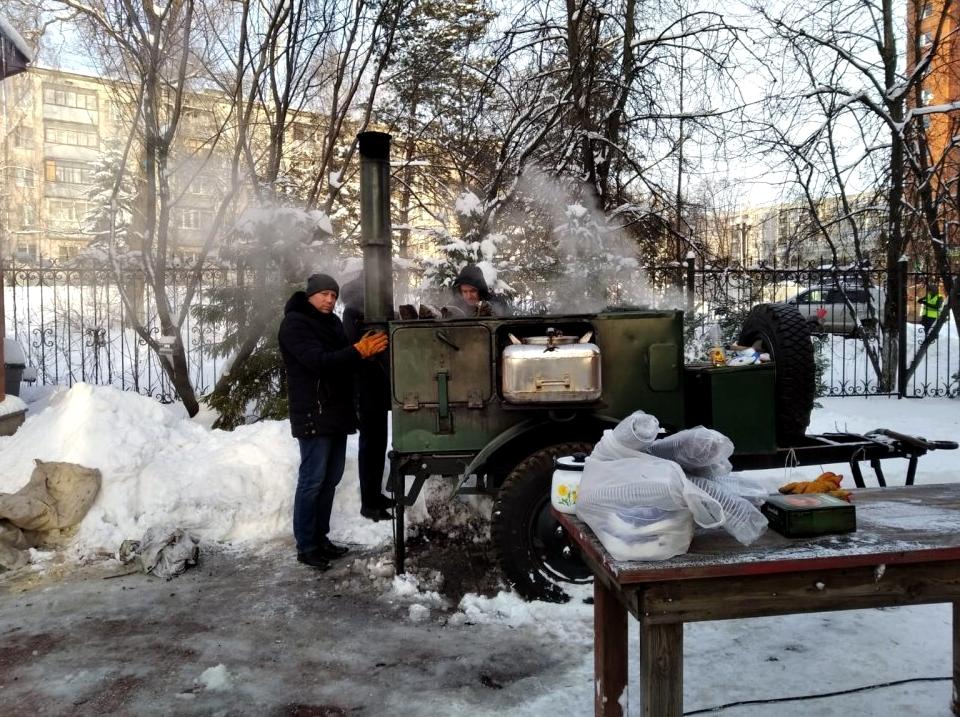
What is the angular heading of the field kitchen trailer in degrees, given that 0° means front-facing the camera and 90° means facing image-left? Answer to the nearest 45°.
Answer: approximately 270°

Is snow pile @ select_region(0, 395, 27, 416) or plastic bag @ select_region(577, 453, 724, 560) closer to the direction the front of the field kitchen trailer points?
the plastic bag
